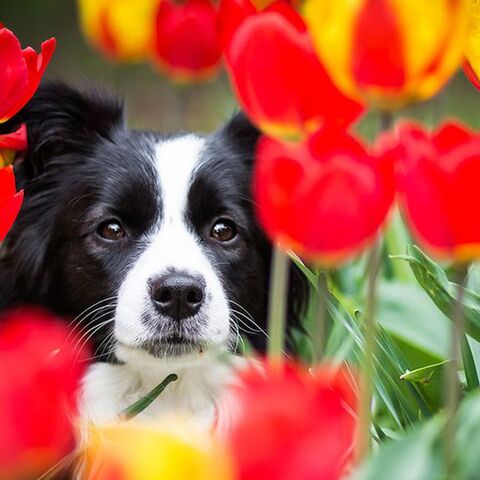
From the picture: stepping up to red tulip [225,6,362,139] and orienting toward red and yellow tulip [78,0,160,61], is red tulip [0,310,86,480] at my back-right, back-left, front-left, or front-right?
back-left

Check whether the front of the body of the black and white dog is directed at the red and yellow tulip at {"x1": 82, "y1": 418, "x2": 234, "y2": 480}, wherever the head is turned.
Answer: yes

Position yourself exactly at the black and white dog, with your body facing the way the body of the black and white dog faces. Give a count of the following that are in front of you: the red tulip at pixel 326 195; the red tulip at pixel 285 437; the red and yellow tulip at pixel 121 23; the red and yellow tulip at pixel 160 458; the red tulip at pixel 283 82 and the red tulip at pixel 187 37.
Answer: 4

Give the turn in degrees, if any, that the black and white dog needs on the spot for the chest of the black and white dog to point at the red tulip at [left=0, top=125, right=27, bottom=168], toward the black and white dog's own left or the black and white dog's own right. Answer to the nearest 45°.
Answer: approximately 45° to the black and white dog's own right

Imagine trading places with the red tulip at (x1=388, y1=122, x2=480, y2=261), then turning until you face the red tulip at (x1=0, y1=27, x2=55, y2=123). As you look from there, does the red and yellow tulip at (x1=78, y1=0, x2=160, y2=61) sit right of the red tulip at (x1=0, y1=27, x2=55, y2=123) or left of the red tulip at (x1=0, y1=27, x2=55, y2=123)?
right

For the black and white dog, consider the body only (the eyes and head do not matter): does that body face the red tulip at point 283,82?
yes

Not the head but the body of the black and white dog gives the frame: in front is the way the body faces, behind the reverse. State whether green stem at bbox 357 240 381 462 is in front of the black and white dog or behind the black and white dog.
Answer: in front

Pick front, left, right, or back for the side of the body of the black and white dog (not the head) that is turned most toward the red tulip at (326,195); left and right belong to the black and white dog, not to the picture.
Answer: front

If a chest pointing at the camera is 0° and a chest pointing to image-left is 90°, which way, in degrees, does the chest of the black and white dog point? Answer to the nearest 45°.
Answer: approximately 0°

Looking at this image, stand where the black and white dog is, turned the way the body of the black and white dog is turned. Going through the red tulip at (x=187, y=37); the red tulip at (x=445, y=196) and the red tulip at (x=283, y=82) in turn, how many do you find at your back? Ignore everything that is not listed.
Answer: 1

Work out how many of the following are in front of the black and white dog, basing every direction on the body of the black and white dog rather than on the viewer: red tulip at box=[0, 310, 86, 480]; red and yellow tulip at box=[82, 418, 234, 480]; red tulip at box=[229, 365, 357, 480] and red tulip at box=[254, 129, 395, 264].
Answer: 4

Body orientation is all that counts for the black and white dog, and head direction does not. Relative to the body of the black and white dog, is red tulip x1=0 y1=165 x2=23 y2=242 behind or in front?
in front

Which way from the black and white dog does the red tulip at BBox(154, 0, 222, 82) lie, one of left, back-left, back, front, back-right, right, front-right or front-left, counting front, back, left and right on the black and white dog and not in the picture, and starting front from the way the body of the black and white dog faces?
back
